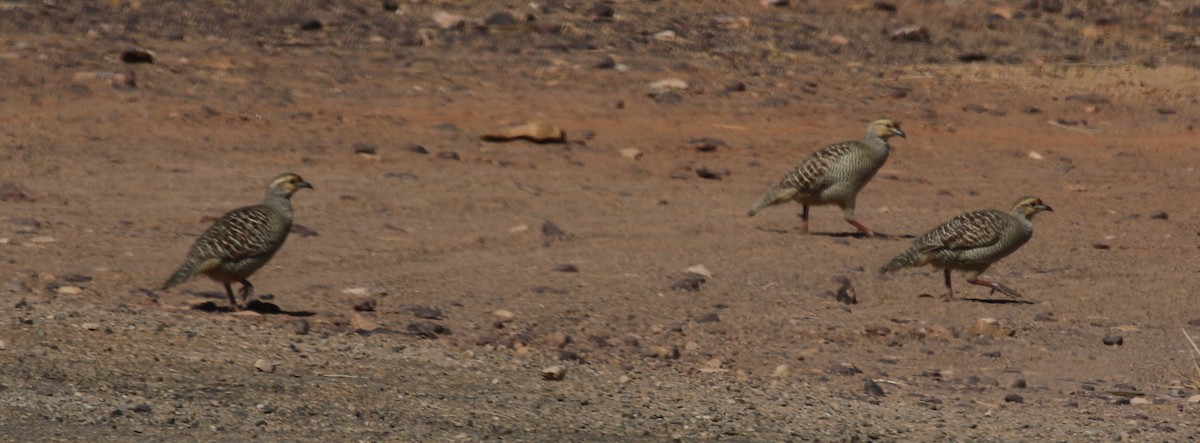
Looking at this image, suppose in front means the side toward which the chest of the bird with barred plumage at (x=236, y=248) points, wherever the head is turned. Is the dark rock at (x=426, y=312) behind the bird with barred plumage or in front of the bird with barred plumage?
in front

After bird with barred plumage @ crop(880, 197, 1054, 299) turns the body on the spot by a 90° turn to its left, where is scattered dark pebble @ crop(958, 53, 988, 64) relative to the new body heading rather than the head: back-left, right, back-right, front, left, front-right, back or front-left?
front

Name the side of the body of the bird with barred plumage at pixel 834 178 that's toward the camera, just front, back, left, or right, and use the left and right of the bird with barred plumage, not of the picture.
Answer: right

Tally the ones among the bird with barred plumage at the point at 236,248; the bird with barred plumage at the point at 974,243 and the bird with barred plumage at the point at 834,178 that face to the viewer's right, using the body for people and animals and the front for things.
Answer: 3

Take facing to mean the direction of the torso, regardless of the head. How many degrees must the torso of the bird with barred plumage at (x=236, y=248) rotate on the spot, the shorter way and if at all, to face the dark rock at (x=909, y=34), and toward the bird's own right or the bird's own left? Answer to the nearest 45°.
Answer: approximately 45° to the bird's own left

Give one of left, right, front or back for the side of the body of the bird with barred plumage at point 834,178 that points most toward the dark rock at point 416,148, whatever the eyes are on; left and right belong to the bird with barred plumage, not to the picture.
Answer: back

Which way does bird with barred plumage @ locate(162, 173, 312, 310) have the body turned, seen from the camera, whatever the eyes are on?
to the viewer's right

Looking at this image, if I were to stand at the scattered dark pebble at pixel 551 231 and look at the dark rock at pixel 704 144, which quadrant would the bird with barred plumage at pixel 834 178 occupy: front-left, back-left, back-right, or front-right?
front-right

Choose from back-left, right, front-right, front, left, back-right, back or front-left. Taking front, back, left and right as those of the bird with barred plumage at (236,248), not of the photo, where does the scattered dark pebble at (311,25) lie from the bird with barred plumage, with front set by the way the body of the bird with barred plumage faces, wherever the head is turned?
left

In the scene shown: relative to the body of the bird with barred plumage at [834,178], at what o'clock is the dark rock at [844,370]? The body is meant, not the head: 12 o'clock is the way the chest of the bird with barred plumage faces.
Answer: The dark rock is roughly at 3 o'clock from the bird with barred plumage.

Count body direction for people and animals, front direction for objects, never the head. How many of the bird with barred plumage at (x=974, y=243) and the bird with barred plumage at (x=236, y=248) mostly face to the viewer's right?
2

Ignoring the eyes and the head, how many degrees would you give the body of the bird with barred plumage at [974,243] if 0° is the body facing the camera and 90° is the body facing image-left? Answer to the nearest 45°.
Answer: approximately 270°
